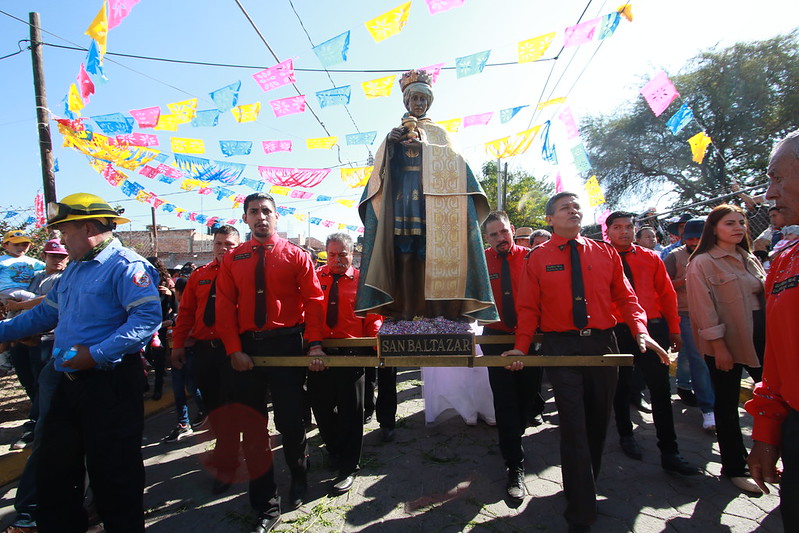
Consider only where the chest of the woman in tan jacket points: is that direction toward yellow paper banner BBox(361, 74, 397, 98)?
no

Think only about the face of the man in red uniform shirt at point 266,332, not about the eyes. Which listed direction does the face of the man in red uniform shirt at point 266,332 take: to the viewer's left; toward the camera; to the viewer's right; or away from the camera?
toward the camera

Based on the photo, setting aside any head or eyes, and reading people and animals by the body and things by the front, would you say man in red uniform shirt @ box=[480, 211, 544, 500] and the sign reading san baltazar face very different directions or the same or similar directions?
same or similar directions

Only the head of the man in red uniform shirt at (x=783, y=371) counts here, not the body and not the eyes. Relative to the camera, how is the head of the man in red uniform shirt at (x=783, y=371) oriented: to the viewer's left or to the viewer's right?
to the viewer's left

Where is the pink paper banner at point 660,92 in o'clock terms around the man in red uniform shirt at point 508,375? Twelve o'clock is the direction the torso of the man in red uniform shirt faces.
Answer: The pink paper banner is roughly at 7 o'clock from the man in red uniform shirt.

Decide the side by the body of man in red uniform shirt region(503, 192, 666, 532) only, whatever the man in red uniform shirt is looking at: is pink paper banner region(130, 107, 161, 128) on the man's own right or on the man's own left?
on the man's own right

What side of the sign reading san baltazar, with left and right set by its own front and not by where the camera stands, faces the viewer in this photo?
front

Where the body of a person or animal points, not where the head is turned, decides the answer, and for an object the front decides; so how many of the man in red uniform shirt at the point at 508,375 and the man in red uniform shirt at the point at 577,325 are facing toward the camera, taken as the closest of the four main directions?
2

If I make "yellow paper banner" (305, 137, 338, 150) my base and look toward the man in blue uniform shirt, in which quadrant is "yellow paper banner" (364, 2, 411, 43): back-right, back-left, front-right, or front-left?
front-left

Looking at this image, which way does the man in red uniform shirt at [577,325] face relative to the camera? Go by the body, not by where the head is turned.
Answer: toward the camera

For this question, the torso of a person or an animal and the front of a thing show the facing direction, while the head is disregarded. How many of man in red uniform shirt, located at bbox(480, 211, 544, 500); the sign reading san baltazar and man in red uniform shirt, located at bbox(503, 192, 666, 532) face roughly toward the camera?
3

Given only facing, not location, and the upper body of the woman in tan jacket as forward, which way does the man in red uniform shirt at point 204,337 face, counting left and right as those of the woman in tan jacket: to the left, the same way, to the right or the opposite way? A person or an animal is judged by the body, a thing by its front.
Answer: the same way

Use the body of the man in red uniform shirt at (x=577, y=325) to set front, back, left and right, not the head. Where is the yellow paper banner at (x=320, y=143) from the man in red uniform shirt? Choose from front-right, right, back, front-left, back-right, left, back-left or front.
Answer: back-right

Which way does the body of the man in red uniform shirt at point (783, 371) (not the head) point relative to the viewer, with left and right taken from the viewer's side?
facing the viewer and to the left of the viewer

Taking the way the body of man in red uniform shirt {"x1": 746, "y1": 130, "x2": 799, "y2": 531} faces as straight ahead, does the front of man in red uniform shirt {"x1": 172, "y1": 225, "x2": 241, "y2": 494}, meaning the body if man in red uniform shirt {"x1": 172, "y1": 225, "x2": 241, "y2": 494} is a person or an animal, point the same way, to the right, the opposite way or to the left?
to the left

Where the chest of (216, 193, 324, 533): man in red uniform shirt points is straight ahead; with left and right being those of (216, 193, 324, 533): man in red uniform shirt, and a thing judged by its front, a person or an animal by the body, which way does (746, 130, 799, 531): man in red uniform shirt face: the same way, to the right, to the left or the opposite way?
to the right

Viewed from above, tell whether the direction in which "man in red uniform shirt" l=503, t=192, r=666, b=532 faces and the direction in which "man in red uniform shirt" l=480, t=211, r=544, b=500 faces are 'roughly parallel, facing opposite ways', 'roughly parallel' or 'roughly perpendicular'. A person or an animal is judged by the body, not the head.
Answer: roughly parallel

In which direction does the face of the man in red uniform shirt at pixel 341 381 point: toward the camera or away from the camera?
toward the camera

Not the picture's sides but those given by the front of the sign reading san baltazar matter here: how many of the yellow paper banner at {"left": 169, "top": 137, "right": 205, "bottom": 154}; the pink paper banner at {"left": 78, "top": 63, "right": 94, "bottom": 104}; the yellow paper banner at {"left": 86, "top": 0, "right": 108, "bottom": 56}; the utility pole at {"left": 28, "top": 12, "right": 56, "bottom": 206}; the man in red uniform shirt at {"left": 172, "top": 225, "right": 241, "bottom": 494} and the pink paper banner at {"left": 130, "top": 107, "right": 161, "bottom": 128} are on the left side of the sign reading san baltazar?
0
